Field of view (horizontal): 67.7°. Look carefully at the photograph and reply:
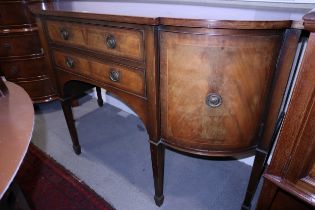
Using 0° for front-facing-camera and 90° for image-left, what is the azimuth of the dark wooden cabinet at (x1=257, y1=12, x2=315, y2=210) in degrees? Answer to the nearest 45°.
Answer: approximately 45°

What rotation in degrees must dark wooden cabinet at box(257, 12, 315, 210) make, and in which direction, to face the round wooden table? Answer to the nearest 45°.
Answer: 0° — it already faces it

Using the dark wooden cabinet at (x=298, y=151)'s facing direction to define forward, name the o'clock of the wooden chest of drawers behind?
The wooden chest of drawers behind is roughly at 2 o'clock from the dark wooden cabinet.

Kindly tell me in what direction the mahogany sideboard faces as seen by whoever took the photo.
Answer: facing the viewer and to the left of the viewer

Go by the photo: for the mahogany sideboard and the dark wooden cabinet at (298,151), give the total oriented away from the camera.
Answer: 0

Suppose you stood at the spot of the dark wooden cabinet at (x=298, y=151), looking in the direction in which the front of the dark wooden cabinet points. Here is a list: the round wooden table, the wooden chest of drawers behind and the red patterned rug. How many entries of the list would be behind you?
0

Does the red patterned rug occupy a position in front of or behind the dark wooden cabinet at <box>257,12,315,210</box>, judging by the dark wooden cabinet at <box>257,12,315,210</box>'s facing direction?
in front

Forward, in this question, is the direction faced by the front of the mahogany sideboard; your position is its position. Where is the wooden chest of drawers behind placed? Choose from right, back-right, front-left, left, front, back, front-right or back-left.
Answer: right
